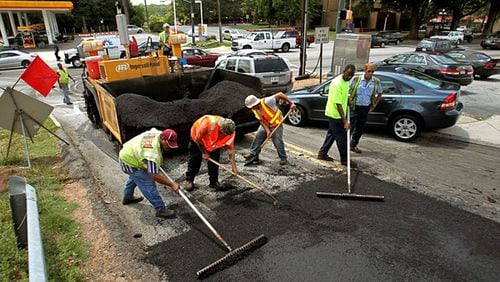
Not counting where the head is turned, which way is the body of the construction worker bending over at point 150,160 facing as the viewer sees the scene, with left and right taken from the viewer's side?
facing to the right of the viewer

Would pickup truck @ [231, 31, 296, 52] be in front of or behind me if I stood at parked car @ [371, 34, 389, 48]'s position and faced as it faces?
in front

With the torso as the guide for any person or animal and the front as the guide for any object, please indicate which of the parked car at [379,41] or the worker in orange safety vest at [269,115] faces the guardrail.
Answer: the worker in orange safety vest

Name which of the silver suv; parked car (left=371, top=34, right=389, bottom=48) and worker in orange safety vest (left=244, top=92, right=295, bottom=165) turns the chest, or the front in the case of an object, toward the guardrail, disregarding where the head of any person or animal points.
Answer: the worker in orange safety vest

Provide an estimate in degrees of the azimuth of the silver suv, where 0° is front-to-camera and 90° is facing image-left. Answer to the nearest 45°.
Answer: approximately 135°

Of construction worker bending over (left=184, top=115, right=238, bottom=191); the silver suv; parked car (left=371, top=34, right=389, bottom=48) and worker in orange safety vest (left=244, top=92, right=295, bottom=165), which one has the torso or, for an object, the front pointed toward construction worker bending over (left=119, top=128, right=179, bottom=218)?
the worker in orange safety vest

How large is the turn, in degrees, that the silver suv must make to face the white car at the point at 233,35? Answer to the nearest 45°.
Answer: approximately 45° to its right

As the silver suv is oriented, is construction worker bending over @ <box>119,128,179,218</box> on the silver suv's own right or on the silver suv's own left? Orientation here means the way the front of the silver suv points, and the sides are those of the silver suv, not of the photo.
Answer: on the silver suv's own left

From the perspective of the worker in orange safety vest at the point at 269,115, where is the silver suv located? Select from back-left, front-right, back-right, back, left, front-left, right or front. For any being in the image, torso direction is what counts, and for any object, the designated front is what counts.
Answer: back-right
